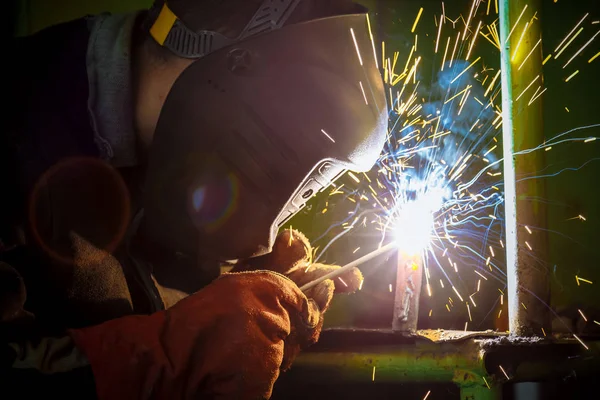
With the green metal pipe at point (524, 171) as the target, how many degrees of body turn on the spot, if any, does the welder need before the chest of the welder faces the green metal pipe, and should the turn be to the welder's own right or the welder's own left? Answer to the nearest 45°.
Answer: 0° — they already face it

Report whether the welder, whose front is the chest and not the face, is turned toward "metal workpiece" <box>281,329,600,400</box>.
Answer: yes

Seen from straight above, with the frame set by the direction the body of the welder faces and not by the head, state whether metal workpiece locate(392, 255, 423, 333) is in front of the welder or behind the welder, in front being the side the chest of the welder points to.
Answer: in front

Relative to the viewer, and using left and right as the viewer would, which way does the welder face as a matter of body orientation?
facing to the right of the viewer

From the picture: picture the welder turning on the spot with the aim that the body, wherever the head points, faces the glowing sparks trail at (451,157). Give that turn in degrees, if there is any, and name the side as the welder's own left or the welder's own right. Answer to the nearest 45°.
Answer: approximately 45° to the welder's own left
